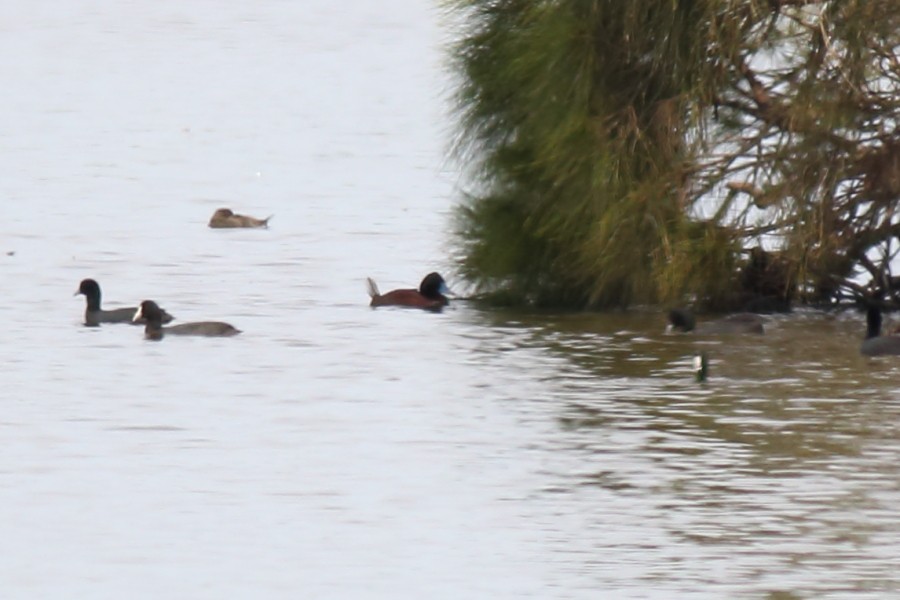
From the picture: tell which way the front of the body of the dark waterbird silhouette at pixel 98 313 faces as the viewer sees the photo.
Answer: to the viewer's left

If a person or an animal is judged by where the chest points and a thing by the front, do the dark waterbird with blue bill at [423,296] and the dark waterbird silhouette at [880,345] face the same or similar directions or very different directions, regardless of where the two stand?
very different directions

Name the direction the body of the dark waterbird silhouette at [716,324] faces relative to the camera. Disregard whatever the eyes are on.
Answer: to the viewer's left

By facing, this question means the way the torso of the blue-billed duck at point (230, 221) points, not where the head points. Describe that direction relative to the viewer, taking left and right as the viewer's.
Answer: facing to the left of the viewer

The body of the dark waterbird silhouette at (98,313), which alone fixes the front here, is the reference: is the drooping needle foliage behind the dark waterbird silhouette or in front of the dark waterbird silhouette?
behind

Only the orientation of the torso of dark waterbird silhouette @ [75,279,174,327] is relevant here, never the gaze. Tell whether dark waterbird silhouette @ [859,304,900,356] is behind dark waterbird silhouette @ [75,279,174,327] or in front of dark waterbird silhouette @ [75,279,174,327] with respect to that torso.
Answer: behind

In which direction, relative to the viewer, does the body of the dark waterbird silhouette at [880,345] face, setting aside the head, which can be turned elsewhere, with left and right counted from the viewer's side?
facing to the left of the viewer

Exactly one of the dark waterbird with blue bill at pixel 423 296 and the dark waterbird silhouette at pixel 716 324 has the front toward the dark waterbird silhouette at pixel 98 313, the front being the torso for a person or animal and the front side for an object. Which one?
the dark waterbird silhouette at pixel 716 324

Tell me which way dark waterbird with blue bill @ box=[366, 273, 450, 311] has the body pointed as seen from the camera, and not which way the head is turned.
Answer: to the viewer's right

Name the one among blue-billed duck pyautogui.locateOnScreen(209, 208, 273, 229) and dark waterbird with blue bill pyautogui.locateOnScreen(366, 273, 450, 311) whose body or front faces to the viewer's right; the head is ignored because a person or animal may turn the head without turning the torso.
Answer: the dark waterbird with blue bill

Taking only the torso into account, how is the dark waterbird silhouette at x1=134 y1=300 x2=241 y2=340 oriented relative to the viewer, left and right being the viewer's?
facing to the left of the viewer

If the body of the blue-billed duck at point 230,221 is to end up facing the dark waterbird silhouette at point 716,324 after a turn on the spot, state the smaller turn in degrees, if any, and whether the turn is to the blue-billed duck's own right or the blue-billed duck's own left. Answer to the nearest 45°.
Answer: approximately 135° to the blue-billed duck's own left

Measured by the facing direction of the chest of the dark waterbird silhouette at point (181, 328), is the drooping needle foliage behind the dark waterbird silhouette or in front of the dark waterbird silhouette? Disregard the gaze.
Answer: behind
